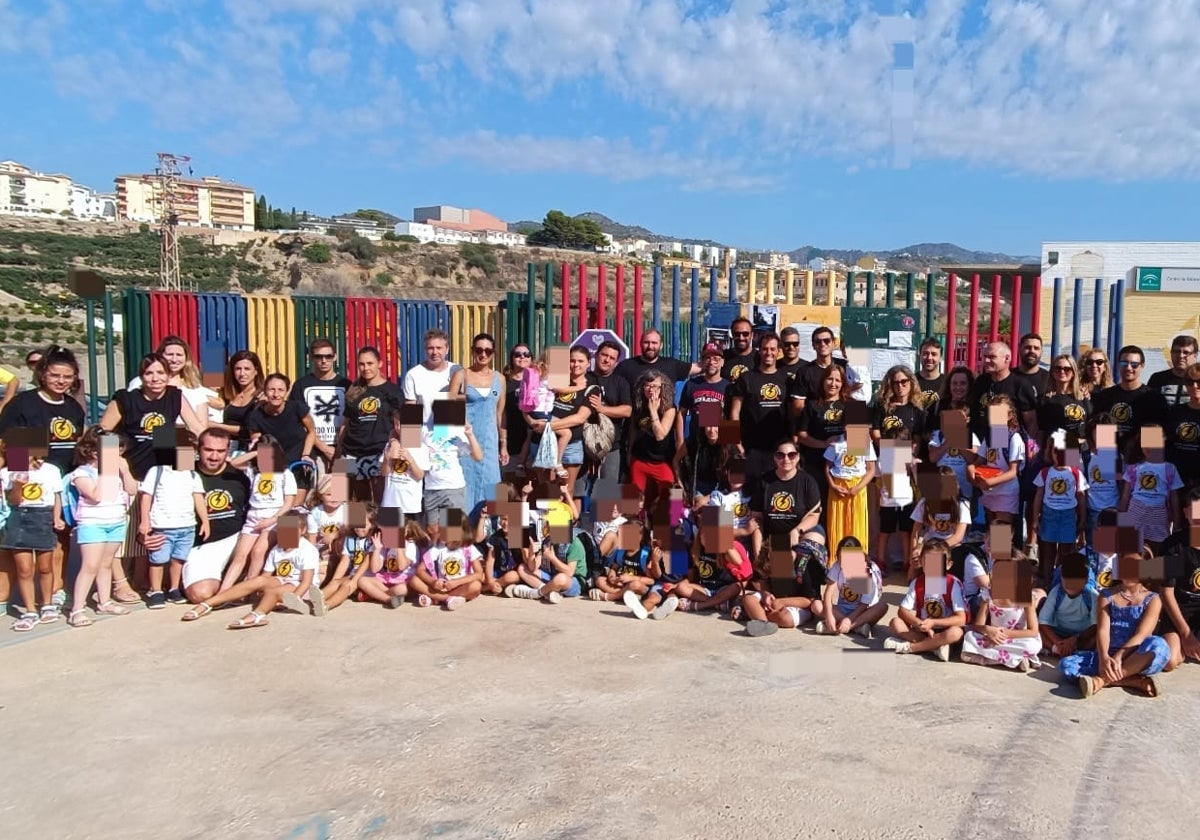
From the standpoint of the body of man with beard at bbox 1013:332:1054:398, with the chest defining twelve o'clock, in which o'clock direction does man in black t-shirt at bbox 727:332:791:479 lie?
The man in black t-shirt is roughly at 2 o'clock from the man with beard.

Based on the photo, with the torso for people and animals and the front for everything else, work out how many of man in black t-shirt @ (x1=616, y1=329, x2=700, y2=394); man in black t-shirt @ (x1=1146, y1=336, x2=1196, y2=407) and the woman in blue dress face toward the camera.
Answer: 3

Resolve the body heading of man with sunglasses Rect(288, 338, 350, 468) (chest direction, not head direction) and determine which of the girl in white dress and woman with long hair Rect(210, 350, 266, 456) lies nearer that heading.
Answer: the girl in white dress

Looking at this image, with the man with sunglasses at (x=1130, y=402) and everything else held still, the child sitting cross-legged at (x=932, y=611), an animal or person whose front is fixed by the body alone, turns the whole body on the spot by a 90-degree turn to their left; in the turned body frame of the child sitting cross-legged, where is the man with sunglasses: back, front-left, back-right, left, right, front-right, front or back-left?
front-left

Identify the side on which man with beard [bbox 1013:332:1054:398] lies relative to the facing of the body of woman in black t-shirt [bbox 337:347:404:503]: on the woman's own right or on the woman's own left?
on the woman's own left

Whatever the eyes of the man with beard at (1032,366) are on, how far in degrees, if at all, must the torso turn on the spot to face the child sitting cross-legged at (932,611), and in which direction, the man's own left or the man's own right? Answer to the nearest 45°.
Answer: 0° — they already face them

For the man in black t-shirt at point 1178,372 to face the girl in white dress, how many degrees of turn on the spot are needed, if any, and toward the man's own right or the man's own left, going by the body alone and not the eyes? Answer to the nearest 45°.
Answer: approximately 45° to the man's own right

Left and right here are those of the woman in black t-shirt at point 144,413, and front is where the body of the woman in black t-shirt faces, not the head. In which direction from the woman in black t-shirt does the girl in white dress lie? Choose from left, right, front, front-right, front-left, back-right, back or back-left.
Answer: front-left

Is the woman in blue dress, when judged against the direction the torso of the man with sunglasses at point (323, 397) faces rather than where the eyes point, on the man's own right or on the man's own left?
on the man's own left

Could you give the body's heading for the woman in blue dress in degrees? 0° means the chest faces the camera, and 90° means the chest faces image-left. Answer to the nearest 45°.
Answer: approximately 0°

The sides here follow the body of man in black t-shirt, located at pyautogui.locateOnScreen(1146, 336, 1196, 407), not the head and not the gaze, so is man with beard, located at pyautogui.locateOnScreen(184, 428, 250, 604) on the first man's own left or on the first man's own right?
on the first man's own right

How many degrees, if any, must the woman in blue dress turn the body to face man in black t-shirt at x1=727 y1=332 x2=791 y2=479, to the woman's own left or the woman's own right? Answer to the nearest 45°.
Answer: approximately 90° to the woman's own left
